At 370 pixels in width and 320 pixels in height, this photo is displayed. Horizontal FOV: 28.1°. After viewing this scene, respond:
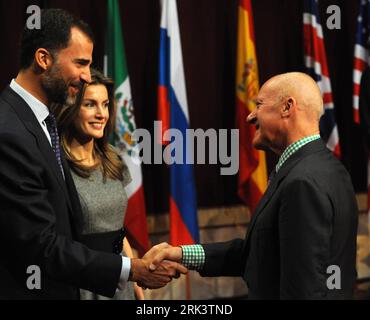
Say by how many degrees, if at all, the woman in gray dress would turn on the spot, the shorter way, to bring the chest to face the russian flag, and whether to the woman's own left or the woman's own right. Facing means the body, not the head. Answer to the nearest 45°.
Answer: approximately 90° to the woman's own left

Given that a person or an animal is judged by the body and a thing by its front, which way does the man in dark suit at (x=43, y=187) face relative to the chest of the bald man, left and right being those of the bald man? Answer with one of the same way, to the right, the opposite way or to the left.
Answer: the opposite way

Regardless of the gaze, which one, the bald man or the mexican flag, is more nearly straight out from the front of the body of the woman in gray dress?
the bald man

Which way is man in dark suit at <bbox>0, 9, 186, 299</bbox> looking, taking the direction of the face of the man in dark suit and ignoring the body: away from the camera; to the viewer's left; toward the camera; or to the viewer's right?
to the viewer's right

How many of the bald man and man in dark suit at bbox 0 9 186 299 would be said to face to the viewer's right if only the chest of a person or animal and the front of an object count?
1

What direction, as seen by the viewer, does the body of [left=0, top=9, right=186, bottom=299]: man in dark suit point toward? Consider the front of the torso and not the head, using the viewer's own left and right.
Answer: facing to the right of the viewer

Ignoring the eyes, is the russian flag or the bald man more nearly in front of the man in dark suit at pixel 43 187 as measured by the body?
the bald man

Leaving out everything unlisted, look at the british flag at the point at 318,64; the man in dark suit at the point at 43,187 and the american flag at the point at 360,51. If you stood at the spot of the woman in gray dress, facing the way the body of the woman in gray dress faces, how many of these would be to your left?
2

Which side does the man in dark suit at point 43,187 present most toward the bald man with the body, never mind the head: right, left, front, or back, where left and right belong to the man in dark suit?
front

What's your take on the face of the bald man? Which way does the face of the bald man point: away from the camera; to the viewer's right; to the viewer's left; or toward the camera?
to the viewer's left

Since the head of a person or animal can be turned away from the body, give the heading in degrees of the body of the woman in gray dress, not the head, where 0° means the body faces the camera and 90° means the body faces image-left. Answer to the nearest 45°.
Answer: approximately 315°

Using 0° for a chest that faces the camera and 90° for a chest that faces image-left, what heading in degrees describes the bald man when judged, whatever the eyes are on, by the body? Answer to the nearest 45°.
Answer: approximately 90°

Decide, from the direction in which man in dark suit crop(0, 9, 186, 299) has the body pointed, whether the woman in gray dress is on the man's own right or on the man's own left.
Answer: on the man's own left

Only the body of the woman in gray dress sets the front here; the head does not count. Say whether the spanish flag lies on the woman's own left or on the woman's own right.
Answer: on the woman's own left
